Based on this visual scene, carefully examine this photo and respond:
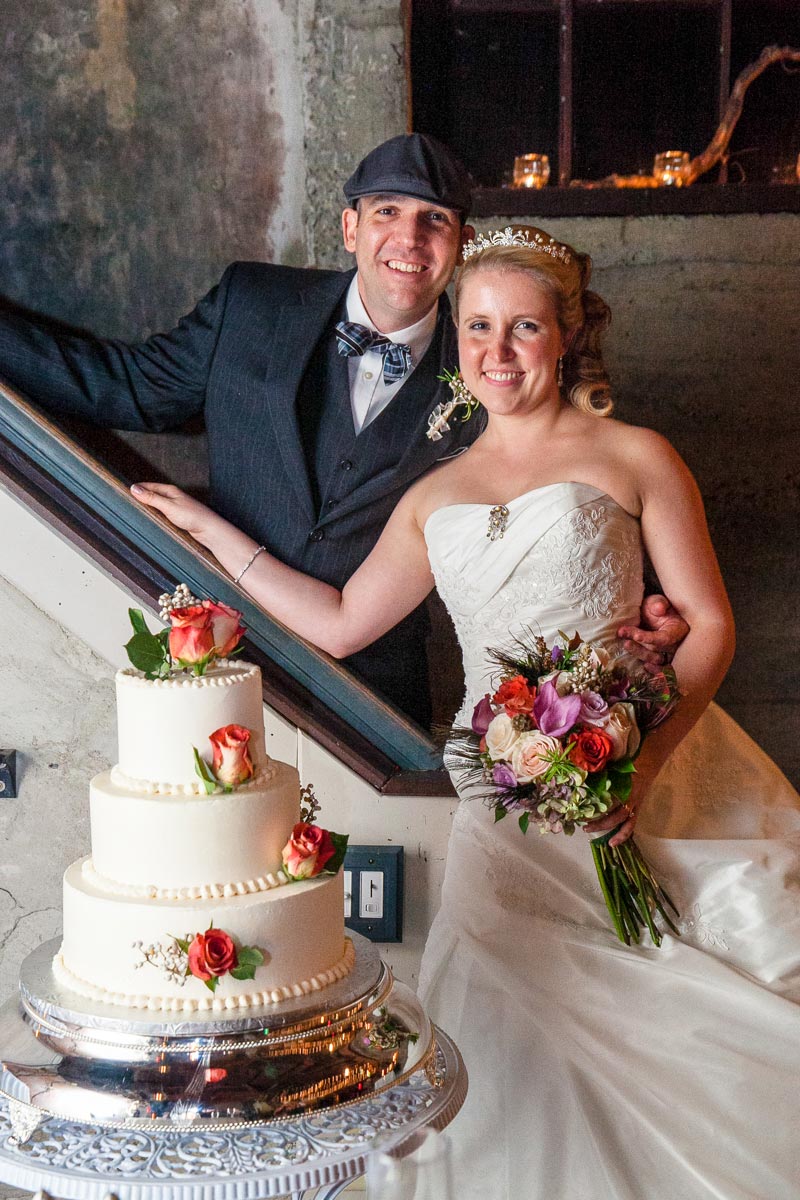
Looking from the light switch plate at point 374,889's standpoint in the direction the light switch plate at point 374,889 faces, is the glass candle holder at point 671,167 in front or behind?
behind

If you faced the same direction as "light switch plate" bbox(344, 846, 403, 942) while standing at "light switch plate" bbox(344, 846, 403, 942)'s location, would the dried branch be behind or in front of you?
behind

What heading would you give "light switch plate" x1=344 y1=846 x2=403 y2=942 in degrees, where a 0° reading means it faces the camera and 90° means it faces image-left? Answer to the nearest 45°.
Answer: approximately 0°

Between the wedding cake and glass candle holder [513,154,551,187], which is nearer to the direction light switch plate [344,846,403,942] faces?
the wedding cake

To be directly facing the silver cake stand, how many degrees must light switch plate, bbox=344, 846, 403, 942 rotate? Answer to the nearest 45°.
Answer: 0° — it already faces it

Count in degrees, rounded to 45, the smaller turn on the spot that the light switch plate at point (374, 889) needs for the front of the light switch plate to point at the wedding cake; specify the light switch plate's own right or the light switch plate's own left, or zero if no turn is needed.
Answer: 0° — it already faces it

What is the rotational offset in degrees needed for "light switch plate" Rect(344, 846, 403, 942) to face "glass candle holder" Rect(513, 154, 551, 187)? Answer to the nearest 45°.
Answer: approximately 180°
